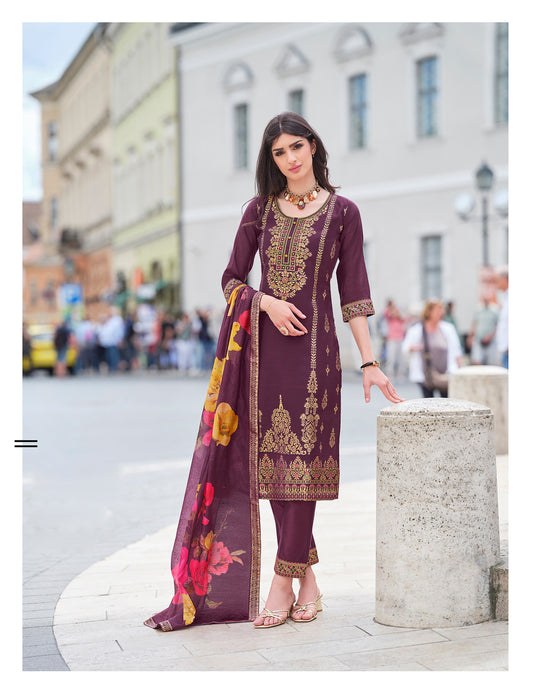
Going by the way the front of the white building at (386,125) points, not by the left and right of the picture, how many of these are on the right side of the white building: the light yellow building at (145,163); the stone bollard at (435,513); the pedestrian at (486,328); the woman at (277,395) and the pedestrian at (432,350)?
1

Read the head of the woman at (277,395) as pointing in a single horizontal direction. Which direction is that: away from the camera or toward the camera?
toward the camera

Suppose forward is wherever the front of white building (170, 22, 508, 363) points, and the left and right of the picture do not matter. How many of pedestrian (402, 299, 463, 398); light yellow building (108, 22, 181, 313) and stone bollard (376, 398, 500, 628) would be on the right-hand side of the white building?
1

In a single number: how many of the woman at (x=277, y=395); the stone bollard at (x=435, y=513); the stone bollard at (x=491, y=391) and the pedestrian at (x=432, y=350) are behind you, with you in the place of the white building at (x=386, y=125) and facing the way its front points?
0

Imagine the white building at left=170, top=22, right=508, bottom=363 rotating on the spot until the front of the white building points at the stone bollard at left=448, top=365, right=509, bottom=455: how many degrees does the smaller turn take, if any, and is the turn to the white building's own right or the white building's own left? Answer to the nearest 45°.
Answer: approximately 45° to the white building's own left

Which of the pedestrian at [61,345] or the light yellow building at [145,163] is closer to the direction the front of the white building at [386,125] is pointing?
the pedestrian

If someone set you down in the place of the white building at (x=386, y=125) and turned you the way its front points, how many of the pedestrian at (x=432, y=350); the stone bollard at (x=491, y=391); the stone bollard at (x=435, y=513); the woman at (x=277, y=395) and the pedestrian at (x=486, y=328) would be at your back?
0

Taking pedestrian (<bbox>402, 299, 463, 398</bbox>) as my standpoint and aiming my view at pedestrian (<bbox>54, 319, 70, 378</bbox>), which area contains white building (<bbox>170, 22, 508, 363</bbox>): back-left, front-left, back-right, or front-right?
front-right

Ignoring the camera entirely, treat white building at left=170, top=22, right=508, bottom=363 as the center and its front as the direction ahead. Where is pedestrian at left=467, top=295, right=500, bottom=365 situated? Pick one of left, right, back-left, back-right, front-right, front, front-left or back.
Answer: front-left

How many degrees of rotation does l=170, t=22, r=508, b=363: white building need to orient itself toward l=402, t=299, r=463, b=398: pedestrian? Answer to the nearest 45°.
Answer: approximately 45° to its left

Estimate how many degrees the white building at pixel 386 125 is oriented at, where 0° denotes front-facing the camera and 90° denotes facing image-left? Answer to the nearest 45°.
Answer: approximately 45°

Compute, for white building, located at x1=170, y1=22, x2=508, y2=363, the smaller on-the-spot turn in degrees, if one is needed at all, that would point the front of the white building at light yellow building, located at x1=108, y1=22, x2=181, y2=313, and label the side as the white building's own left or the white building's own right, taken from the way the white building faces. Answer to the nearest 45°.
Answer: approximately 90° to the white building's own right

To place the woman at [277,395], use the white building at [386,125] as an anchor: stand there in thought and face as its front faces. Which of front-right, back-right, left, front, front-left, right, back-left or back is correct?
front-left
